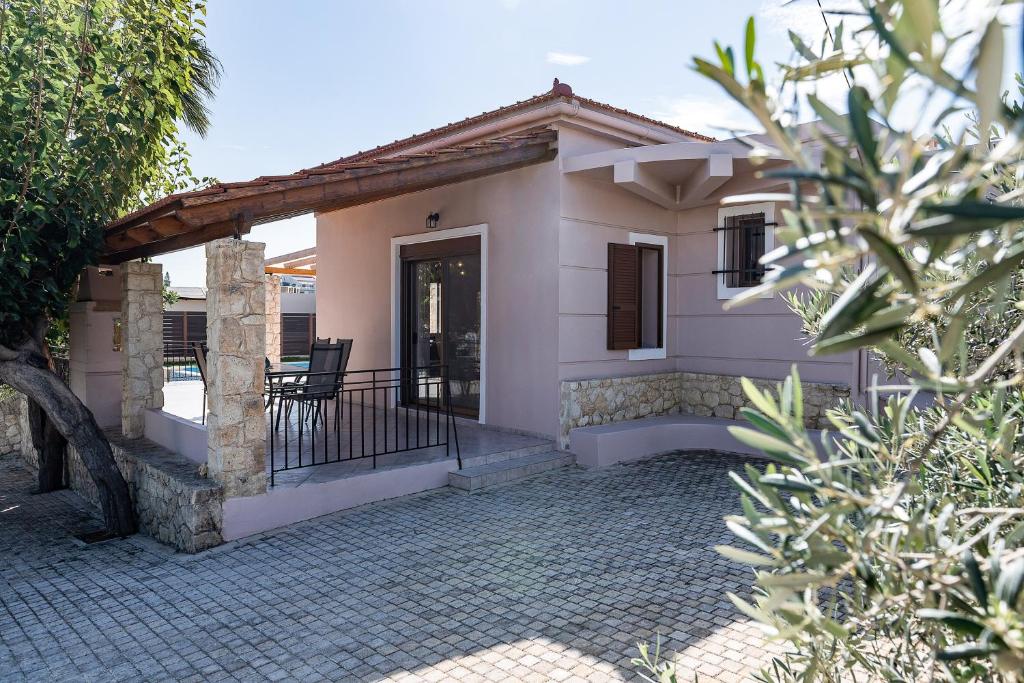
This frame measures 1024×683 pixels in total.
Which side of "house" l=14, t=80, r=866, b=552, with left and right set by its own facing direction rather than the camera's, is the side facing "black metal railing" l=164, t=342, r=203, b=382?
right

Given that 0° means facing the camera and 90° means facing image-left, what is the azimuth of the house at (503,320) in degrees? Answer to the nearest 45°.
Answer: approximately 45°

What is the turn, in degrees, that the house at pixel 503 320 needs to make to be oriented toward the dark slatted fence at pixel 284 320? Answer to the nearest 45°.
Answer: approximately 135° to its right

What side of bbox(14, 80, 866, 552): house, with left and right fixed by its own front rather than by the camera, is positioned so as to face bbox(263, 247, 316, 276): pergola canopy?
right
